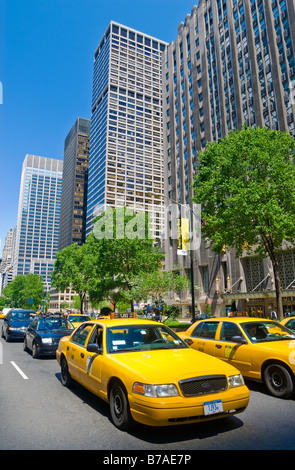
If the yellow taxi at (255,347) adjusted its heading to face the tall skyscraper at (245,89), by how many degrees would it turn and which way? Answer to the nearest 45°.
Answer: approximately 135° to its left

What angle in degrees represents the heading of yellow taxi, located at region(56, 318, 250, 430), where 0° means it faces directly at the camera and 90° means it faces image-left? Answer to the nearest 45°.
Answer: approximately 315°

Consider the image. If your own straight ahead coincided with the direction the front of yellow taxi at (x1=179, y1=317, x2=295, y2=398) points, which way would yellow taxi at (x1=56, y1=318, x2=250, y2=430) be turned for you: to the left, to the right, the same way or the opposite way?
the same way

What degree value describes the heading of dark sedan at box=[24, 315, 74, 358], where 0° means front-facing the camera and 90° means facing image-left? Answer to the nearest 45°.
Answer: approximately 315°

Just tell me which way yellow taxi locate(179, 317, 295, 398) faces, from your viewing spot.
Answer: facing the viewer and to the right of the viewer

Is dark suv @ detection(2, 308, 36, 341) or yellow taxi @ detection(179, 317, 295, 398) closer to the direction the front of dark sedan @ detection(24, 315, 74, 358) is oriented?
the yellow taxi

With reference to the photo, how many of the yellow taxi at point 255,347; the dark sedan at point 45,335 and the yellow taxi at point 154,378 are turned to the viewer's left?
0

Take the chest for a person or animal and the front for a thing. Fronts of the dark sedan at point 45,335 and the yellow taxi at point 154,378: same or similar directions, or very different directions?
same or similar directions

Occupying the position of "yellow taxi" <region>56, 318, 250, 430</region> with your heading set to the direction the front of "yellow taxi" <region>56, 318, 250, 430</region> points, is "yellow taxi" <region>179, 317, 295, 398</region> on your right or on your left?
on your left

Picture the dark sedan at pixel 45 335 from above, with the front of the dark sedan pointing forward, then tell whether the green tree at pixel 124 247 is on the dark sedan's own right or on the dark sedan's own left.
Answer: on the dark sedan's own left

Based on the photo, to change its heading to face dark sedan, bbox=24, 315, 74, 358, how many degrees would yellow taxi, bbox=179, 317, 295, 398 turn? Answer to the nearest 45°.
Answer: approximately 135° to its right

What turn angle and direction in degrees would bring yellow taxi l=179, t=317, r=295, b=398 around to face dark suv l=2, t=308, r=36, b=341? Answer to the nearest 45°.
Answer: approximately 180°

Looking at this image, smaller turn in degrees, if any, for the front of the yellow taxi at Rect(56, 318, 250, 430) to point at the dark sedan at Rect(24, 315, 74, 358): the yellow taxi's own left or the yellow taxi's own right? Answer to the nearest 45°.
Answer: approximately 180°
